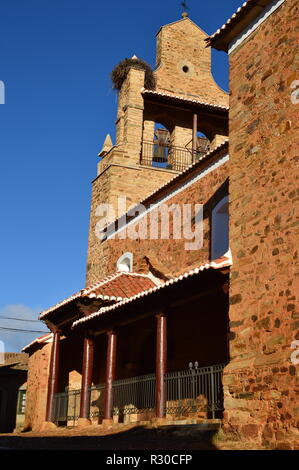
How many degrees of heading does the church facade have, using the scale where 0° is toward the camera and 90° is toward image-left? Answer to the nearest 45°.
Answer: approximately 45°
